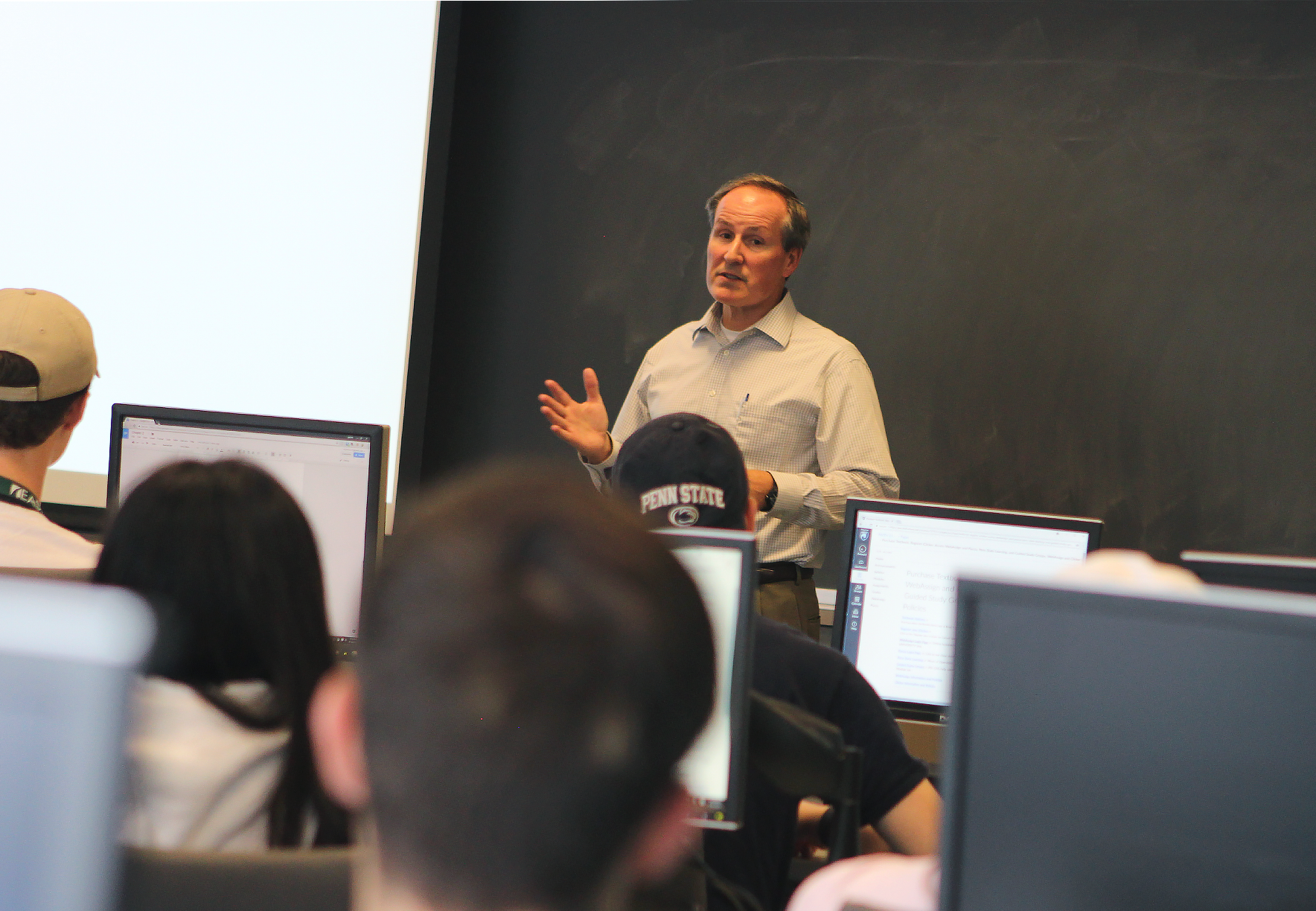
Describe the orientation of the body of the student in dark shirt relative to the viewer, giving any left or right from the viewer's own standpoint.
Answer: facing away from the viewer

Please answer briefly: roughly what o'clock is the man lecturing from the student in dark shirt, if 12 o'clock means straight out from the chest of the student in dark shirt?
The man lecturing is roughly at 12 o'clock from the student in dark shirt.

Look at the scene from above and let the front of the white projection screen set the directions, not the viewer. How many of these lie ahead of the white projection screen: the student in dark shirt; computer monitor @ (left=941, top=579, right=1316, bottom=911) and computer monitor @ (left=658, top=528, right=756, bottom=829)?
3

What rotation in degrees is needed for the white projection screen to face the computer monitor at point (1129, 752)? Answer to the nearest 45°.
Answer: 0° — it already faces it

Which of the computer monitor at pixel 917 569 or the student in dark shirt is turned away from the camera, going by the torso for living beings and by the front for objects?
the student in dark shirt

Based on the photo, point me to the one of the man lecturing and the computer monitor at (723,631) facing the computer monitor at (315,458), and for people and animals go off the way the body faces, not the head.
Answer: the man lecturing

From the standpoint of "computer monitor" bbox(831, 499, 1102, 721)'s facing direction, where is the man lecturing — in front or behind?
behind

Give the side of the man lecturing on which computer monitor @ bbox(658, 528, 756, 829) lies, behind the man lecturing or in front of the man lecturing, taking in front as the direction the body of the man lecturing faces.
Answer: in front

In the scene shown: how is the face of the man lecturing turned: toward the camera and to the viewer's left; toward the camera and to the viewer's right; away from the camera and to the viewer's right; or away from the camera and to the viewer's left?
toward the camera and to the viewer's left

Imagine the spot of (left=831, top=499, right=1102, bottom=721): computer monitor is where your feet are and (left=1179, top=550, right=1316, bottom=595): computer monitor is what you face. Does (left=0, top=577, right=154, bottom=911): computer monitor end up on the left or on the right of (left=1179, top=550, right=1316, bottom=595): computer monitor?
right

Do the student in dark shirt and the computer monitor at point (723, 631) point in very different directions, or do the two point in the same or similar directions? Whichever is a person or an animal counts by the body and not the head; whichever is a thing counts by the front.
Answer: very different directions

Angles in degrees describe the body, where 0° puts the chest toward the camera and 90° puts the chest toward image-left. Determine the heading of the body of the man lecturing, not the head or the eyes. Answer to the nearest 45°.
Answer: approximately 45°
